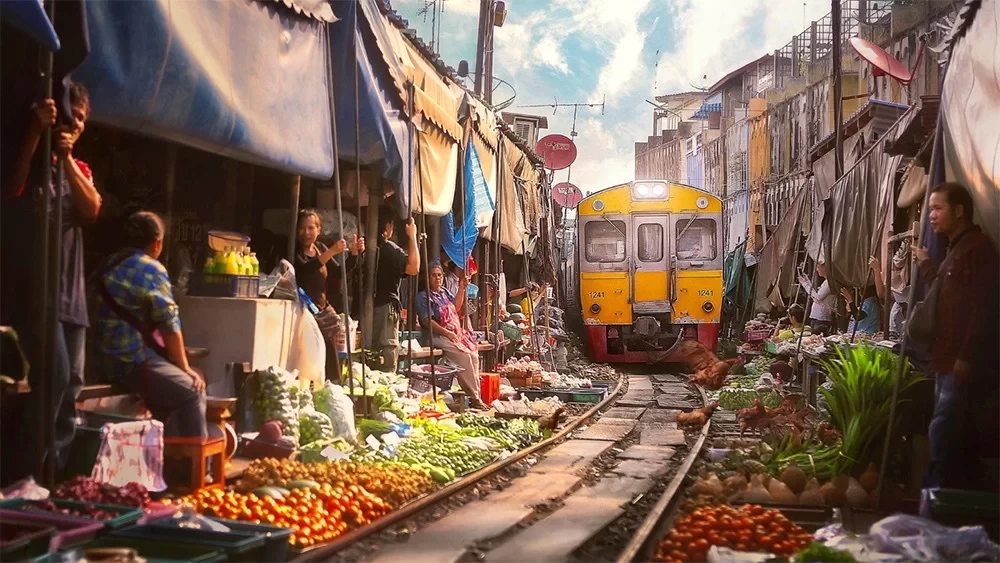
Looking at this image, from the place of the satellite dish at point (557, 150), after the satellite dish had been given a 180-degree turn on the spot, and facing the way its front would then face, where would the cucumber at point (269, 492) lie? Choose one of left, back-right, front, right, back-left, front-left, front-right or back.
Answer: back

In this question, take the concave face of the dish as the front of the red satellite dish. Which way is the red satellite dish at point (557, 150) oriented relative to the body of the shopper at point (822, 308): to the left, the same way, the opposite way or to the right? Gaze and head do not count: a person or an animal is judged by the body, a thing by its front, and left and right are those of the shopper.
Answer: to the left

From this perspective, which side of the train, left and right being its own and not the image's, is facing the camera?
front

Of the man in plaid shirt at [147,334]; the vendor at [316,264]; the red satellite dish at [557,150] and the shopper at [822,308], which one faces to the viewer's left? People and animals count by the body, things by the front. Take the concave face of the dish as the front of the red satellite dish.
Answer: the shopper at [822,308]

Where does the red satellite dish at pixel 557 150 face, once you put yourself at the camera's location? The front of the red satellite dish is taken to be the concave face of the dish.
facing the viewer

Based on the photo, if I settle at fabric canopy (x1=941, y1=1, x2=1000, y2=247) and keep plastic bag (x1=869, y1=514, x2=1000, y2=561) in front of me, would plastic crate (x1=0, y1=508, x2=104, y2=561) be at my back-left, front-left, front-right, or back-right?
front-right

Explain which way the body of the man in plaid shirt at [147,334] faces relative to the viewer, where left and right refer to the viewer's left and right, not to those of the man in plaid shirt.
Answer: facing away from the viewer and to the right of the viewer

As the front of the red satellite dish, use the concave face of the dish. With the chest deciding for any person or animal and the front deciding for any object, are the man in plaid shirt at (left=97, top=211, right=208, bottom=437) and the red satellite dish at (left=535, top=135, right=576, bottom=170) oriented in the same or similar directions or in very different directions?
very different directions

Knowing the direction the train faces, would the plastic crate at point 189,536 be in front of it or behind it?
in front

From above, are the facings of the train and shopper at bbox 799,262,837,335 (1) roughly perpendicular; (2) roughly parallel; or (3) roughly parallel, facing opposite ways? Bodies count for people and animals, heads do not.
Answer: roughly perpendicular

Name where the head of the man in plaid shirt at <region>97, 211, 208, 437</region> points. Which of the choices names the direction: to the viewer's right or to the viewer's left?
to the viewer's right

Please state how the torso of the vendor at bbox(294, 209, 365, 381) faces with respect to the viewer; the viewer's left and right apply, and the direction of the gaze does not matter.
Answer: facing the viewer and to the right of the viewer

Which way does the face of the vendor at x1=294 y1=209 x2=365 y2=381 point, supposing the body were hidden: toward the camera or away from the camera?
toward the camera

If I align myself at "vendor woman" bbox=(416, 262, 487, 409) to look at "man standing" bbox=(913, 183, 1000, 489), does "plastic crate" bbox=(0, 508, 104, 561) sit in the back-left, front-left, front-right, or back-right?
front-right

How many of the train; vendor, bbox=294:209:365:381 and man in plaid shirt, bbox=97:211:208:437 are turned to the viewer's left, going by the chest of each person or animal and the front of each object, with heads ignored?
0

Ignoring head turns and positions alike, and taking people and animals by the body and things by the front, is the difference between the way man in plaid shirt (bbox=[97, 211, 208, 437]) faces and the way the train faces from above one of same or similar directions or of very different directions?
very different directions

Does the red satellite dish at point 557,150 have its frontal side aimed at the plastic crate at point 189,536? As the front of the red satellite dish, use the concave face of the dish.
yes

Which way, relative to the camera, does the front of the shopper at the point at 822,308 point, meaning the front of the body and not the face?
to the viewer's left
